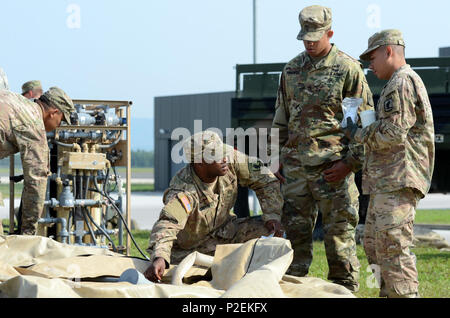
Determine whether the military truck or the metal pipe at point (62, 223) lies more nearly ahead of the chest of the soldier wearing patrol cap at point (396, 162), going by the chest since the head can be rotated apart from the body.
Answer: the metal pipe

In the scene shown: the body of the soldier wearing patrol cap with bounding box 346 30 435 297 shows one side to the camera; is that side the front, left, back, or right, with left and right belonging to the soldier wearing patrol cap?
left

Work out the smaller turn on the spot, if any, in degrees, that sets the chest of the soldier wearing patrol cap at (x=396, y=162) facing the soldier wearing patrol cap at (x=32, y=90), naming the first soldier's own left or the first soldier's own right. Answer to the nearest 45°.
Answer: approximately 45° to the first soldier's own right

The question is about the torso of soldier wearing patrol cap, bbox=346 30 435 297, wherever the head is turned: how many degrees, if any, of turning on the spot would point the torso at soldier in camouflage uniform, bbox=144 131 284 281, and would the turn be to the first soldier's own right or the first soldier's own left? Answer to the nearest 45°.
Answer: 0° — they already face them

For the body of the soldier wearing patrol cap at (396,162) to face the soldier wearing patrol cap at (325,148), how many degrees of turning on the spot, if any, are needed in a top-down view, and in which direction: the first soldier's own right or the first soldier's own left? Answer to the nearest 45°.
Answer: approximately 45° to the first soldier's own right

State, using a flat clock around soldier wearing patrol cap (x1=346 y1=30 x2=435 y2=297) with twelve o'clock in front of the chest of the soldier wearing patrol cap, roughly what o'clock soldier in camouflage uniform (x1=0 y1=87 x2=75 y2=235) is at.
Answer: The soldier in camouflage uniform is roughly at 12 o'clock from the soldier wearing patrol cap.

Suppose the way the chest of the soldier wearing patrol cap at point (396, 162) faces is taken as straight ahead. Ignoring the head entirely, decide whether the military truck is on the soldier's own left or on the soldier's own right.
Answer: on the soldier's own right

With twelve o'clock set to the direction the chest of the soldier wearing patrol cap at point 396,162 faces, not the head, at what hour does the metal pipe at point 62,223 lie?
The metal pipe is roughly at 1 o'clock from the soldier wearing patrol cap.

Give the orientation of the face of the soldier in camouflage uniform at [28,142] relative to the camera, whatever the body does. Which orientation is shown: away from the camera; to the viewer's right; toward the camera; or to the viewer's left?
to the viewer's right
